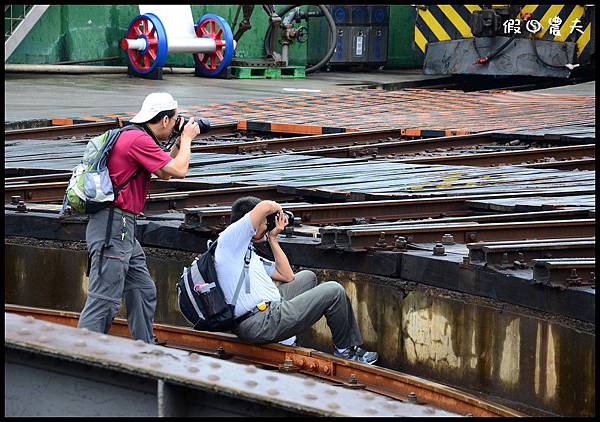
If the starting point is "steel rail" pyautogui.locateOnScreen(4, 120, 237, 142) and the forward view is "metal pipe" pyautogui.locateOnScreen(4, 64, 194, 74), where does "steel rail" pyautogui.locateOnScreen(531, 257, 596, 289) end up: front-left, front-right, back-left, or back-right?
back-right

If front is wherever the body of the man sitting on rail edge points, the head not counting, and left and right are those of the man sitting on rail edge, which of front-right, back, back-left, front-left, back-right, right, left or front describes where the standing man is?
back

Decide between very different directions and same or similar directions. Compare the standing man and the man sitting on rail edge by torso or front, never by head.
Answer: same or similar directions

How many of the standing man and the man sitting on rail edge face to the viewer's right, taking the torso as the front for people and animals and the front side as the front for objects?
2

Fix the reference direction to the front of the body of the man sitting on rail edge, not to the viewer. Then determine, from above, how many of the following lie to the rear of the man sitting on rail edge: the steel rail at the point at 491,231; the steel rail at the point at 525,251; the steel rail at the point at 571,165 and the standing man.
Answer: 1

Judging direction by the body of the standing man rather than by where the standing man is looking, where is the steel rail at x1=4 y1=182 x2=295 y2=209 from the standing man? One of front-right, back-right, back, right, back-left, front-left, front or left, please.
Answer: left

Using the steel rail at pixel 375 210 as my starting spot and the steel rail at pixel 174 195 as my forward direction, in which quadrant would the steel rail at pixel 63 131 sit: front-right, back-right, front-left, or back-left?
front-right

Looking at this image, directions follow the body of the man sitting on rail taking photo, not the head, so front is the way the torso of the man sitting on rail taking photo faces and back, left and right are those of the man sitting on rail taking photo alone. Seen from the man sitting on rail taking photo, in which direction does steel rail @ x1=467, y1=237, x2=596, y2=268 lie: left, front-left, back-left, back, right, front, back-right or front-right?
front

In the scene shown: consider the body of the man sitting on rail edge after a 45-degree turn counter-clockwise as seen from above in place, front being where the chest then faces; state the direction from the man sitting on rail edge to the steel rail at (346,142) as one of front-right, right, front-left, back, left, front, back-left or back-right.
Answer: front-left

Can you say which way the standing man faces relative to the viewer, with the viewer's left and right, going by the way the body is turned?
facing to the right of the viewer

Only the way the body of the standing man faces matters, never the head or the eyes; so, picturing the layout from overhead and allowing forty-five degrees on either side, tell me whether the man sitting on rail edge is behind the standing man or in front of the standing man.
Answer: in front

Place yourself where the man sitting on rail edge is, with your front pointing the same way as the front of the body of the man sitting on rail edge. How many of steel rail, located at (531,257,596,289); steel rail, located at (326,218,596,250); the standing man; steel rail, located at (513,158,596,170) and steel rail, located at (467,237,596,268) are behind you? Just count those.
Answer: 1

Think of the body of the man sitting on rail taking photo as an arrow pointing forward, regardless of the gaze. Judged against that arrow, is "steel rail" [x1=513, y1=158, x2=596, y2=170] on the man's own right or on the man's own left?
on the man's own left

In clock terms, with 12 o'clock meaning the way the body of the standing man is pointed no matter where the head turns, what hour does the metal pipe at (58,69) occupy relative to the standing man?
The metal pipe is roughly at 9 o'clock from the standing man.

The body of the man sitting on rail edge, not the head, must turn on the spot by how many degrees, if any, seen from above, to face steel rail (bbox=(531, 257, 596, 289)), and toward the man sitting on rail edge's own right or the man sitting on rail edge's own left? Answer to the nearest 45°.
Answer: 0° — they already face it

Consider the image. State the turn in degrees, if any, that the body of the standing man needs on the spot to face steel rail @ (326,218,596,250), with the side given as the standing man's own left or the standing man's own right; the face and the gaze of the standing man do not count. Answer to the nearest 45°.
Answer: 0° — they already face it

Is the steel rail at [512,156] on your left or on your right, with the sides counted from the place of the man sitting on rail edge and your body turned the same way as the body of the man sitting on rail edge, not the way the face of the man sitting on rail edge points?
on your left

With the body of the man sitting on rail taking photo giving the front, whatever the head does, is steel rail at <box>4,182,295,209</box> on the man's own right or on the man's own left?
on the man's own left

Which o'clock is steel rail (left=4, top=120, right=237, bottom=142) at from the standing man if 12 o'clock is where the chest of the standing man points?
The steel rail is roughly at 9 o'clock from the standing man.

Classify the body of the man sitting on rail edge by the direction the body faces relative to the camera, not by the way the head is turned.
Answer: to the viewer's right
